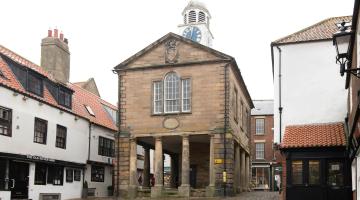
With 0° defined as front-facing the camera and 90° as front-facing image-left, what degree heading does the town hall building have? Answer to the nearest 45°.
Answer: approximately 0°

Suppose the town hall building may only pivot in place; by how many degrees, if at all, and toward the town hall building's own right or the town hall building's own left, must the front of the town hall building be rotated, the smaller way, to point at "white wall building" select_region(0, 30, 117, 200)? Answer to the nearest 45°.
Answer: approximately 90° to the town hall building's own right

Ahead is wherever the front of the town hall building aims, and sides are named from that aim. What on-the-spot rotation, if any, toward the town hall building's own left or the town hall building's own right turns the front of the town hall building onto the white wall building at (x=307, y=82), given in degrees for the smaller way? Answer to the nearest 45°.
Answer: approximately 45° to the town hall building's own left

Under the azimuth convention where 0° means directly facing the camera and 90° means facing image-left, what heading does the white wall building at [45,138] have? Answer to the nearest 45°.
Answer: approximately 315°

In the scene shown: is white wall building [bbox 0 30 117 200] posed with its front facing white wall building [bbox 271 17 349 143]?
yes
